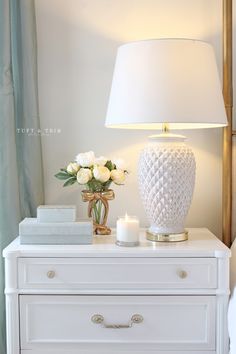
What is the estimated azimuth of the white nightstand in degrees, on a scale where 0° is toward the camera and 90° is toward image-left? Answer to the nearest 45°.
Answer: approximately 0°
